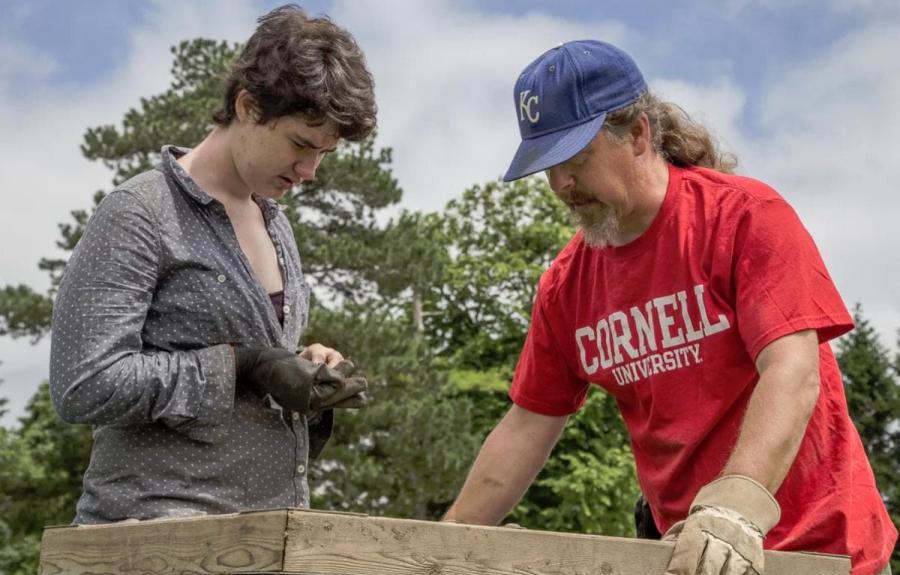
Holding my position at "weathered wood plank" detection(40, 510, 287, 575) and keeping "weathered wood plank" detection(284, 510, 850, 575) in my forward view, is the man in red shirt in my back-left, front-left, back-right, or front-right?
front-left

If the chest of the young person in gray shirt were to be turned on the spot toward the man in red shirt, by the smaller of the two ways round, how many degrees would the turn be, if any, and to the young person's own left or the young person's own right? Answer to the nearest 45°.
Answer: approximately 45° to the young person's own left

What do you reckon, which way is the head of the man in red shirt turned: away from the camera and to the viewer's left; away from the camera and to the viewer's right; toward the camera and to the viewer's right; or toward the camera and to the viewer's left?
toward the camera and to the viewer's left

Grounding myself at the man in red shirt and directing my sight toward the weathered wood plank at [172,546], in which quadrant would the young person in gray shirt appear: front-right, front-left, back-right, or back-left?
front-right

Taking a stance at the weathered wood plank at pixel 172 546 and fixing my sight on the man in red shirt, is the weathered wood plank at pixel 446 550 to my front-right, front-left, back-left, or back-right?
front-right

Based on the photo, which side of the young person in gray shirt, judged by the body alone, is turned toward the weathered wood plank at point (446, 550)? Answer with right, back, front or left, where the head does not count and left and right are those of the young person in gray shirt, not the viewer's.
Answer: front

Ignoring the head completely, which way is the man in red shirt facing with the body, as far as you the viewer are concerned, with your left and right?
facing the viewer and to the left of the viewer

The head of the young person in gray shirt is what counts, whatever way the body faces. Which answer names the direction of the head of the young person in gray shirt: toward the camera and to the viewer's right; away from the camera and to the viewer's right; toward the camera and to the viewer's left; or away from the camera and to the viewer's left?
toward the camera and to the viewer's right

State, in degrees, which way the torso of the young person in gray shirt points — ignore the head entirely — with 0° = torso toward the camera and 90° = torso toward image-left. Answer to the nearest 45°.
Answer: approximately 315°

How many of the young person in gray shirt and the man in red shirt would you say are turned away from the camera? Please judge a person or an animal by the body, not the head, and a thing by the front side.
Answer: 0

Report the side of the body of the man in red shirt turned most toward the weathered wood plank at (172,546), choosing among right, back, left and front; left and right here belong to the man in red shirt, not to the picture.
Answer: front

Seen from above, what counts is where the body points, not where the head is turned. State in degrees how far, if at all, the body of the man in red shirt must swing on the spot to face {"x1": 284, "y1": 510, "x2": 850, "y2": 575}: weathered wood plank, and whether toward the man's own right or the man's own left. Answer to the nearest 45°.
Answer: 0° — they already face it
